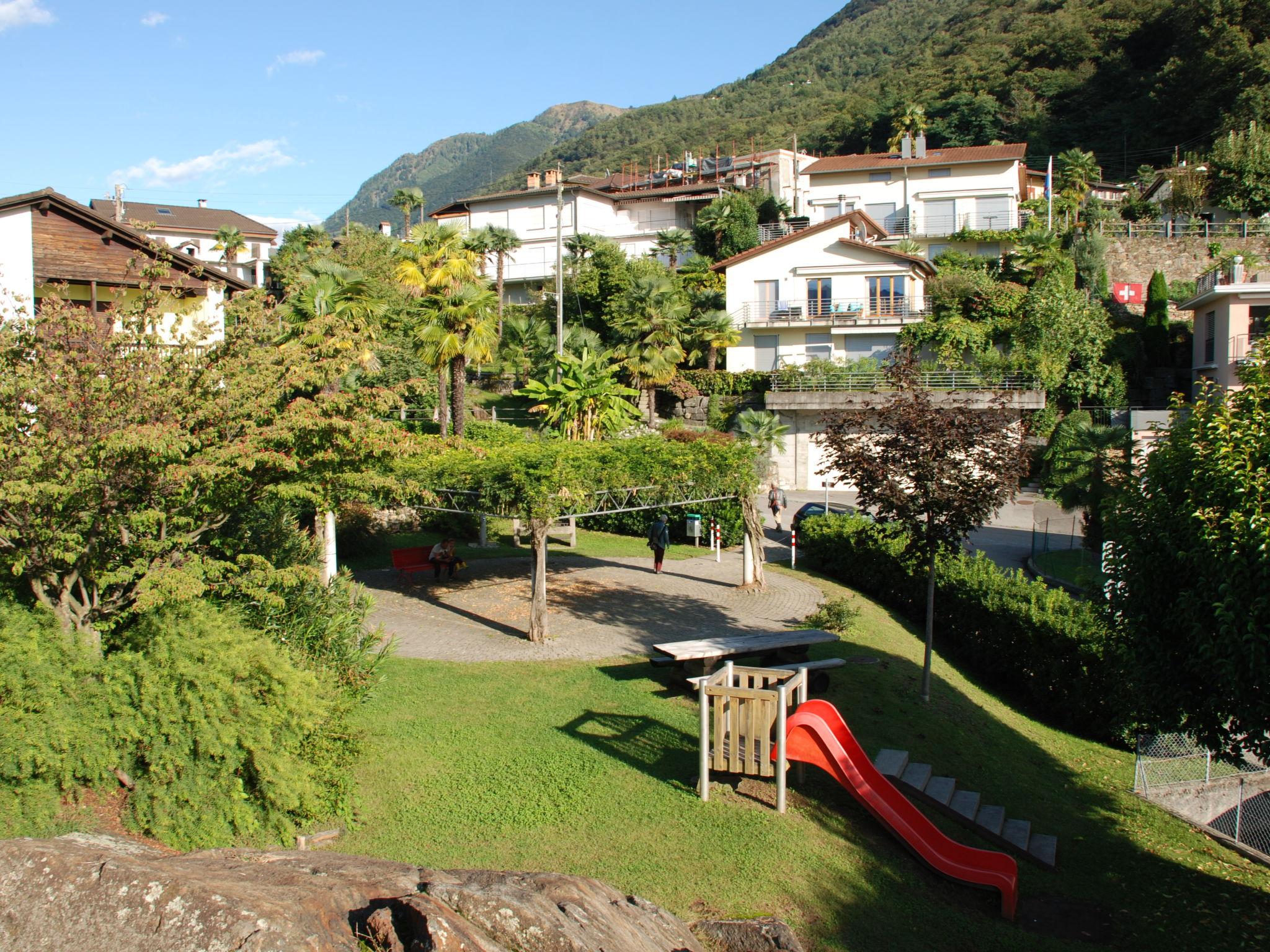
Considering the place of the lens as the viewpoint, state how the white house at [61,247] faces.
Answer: facing the viewer

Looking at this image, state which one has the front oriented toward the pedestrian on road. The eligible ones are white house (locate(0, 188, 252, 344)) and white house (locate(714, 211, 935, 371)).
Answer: white house (locate(714, 211, 935, 371))

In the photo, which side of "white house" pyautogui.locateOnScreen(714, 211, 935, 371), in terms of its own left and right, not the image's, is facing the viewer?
front

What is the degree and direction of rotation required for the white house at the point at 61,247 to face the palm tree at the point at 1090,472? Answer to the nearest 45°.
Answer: approximately 90° to its left

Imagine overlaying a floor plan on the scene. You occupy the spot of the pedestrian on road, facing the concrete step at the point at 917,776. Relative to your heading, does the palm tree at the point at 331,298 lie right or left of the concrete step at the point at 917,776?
right

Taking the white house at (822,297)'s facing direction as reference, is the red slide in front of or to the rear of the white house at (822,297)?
in front

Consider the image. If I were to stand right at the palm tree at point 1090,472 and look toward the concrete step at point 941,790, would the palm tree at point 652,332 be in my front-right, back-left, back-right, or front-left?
back-right

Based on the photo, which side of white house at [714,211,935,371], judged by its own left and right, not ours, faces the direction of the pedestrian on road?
front

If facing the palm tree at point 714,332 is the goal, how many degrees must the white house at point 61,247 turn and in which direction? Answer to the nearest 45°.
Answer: approximately 135° to its left

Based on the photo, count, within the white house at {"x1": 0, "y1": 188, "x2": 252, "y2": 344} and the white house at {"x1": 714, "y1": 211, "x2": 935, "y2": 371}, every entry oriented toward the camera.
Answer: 2

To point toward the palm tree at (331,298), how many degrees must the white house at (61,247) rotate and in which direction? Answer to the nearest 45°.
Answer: approximately 90° to its left
